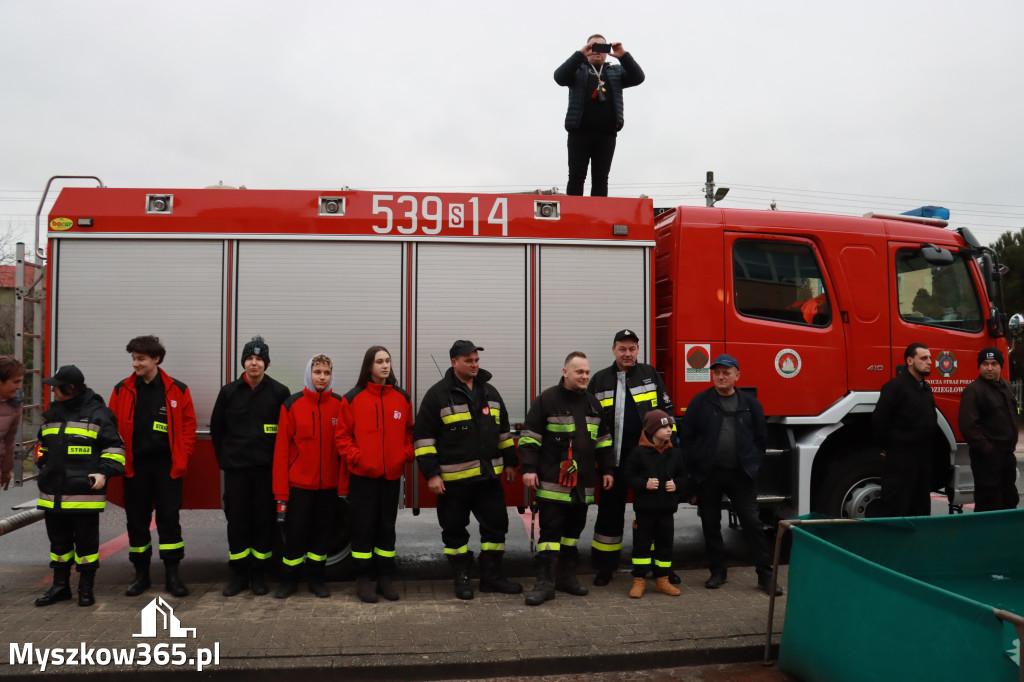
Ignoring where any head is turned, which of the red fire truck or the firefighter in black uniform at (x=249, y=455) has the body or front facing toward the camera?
the firefighter in black uniform

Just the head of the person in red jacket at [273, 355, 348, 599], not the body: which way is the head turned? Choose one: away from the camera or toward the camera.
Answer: toward the camera

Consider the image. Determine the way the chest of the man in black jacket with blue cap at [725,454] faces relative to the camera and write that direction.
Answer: toward the camera

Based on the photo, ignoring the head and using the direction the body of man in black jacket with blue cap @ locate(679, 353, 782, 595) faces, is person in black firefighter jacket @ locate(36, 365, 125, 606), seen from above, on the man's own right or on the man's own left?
on the man's own right

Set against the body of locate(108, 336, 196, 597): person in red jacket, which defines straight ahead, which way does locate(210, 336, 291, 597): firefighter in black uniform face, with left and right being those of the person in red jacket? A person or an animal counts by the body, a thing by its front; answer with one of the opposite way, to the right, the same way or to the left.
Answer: the same way

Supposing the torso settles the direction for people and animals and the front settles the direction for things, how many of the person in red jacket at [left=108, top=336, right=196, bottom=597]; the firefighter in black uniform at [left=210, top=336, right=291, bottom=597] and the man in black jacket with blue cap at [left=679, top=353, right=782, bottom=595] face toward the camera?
3

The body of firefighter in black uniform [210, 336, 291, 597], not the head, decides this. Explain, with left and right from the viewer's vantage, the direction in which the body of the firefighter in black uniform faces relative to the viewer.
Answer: facing the viewer

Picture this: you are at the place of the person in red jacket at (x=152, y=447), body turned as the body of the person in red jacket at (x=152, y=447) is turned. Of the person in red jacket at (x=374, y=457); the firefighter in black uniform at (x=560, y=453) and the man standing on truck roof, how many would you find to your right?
0

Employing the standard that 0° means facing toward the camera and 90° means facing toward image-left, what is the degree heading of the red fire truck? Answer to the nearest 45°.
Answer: approximately 270°

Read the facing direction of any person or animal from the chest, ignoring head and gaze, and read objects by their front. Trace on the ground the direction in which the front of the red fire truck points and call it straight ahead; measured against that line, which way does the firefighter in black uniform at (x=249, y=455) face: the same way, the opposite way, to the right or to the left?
to the right

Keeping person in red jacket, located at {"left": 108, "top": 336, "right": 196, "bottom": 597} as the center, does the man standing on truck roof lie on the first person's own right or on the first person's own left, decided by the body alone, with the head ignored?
on the first person's own left

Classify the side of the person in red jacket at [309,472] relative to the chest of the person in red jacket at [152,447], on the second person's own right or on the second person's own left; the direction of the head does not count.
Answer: on the second person's own left

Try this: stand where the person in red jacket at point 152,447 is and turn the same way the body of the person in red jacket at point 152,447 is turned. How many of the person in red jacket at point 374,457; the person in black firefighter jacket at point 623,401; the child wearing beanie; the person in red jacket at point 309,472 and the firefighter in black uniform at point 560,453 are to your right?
0

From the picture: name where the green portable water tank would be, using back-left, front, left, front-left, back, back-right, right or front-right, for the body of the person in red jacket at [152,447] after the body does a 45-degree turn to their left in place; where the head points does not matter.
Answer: front

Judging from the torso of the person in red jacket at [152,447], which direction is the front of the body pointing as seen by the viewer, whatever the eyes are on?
toward the camera

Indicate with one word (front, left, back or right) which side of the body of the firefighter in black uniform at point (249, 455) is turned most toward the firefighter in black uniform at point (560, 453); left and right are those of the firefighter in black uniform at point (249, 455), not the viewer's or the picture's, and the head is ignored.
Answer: left

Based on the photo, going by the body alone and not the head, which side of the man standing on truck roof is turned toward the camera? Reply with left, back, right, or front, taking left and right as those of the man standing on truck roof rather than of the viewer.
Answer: front

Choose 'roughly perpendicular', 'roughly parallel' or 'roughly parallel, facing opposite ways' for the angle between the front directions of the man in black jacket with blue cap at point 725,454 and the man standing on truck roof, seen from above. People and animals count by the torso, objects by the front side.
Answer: roughly parallel
